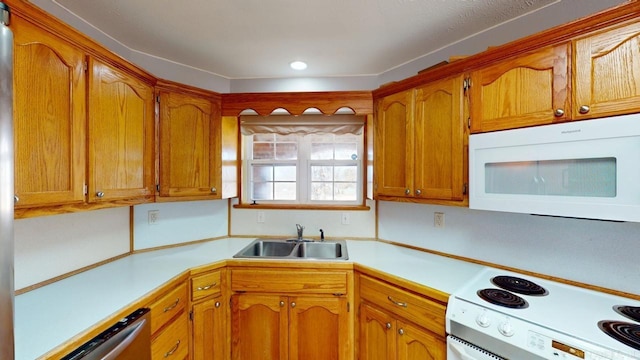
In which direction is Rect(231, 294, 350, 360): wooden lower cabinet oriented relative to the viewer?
toward the camera

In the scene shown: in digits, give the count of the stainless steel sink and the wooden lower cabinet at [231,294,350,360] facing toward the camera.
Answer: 2

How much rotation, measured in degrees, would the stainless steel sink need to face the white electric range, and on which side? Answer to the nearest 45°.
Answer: approximately 45° to its left

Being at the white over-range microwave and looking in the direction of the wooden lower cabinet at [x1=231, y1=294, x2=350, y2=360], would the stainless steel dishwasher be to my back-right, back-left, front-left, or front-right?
front-left

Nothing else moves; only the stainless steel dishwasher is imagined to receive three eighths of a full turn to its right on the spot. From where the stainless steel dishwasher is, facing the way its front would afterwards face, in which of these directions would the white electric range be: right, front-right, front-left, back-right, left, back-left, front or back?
back-left

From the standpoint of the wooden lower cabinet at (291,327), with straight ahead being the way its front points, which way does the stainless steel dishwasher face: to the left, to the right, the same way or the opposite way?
to the left

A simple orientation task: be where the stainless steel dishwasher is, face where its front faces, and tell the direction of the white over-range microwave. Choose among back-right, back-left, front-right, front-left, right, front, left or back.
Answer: front

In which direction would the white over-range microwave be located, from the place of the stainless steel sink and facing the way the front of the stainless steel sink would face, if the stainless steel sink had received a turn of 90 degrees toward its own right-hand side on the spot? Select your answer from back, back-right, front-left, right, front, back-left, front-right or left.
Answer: back-left

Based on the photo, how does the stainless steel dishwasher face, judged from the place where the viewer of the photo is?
facing the viewer and to the right of the viewer

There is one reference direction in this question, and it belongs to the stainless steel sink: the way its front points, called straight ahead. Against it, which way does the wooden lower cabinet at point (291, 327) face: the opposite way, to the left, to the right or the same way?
the same way

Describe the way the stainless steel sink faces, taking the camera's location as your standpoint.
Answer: facing the viewer

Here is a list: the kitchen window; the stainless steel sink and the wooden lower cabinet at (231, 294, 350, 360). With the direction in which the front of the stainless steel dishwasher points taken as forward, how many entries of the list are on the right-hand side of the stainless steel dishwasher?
0

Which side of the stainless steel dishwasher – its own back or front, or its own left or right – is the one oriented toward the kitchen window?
left

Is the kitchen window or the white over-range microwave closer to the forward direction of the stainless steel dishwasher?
the white over-range microwave
